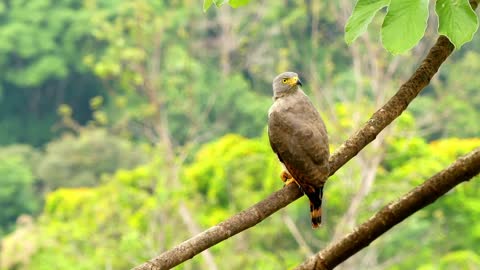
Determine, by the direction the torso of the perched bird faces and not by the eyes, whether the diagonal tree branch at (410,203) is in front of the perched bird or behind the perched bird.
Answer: behind

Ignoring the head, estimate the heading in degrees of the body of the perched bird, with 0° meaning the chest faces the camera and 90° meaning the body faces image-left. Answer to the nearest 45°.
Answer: approximately 135°
